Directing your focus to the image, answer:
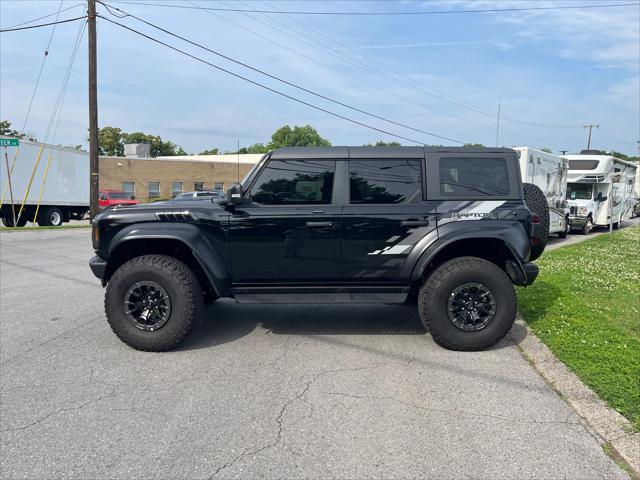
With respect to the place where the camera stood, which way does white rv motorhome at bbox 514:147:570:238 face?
facing the viewer and to the left of the viewer

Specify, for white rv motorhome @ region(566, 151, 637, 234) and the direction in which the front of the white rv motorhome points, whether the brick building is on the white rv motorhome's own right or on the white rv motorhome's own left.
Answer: on the white rv motorhome's own right

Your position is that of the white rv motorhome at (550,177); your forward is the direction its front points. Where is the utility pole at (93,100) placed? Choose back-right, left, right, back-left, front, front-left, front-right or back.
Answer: front-right

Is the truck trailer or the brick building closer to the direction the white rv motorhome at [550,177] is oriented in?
the truck trailer

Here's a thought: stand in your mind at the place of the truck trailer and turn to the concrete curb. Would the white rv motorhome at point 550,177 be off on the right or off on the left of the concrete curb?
left

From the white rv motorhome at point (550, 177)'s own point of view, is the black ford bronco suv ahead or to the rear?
ahead

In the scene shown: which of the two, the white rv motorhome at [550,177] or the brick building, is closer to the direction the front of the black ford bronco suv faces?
the brick building

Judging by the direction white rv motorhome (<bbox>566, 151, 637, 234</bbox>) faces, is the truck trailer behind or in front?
in front

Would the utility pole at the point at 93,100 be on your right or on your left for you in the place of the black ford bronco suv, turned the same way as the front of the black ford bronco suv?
on your right

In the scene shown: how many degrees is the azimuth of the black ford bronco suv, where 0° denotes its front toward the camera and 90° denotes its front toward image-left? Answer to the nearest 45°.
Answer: approximately 90°

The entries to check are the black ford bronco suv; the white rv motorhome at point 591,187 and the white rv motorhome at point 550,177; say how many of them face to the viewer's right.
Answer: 0

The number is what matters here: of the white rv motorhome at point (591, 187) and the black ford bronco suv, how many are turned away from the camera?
0

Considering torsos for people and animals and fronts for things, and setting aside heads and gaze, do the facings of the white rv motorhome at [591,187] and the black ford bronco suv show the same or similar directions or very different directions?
same or similar directions
